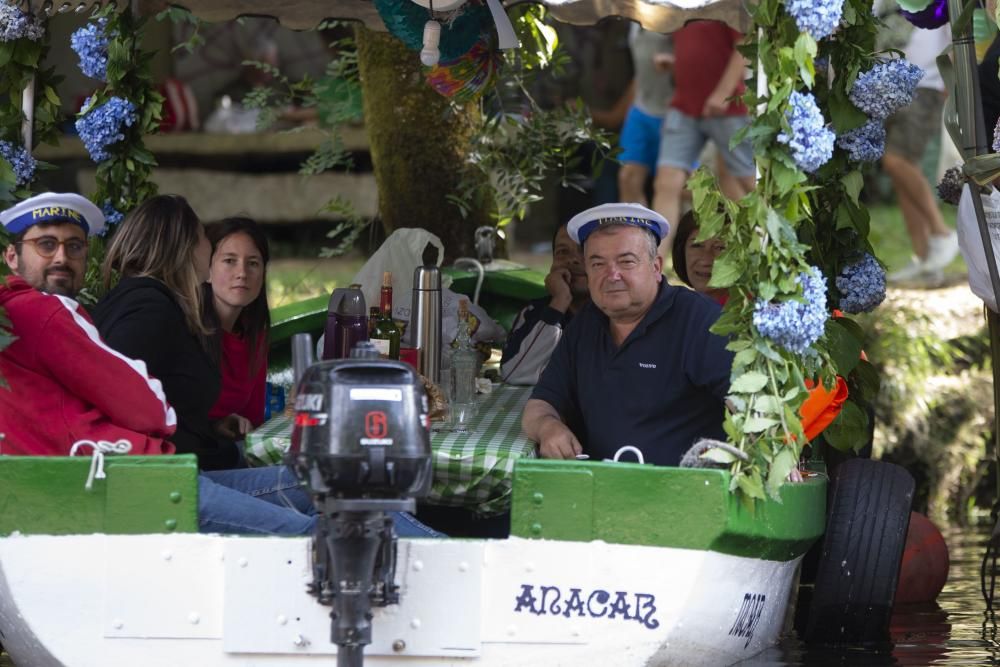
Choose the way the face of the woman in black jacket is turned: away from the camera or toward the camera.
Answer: away from the camera

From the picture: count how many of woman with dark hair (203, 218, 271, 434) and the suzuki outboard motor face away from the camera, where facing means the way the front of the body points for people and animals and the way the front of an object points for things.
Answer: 1

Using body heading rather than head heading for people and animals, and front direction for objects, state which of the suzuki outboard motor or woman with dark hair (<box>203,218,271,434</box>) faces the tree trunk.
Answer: the suzuki outboard motor

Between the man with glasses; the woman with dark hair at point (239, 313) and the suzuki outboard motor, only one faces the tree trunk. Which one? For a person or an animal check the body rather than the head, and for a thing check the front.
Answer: the suzuki outboard motor

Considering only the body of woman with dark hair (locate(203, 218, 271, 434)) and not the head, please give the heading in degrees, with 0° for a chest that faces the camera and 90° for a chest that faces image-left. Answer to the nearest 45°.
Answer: approximately 315°

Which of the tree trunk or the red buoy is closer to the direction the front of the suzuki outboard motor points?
the tree trunk

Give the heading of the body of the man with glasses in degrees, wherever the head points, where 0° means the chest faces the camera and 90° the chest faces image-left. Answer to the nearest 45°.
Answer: approximately 315°

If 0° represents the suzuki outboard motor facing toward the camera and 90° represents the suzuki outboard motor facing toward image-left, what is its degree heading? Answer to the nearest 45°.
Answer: approximately 180°
